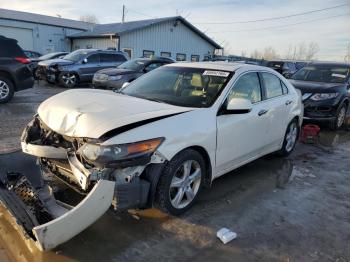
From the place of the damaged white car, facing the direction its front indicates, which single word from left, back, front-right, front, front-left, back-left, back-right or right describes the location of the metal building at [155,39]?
back-right

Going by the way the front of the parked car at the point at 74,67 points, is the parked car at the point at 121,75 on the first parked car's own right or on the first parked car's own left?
on the first parked car's own left

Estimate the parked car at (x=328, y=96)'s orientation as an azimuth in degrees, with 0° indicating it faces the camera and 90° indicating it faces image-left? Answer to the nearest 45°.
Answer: approximately 45°

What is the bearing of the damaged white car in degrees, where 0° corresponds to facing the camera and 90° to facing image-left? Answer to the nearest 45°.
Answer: approximately 45°

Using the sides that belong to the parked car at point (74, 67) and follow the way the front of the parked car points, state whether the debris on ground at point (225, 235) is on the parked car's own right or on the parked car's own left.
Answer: on the parked car's own left

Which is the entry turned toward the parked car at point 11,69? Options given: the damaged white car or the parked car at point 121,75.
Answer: the parked car at point 121,75

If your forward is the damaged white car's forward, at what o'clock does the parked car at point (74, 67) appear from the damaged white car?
The parked car is roughly at 4 o'clock from the damaged white car.

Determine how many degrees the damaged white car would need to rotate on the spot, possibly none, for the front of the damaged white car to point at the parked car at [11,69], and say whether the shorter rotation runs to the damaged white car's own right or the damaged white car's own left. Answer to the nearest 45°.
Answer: approximately 90° to the damaged white car's own right
